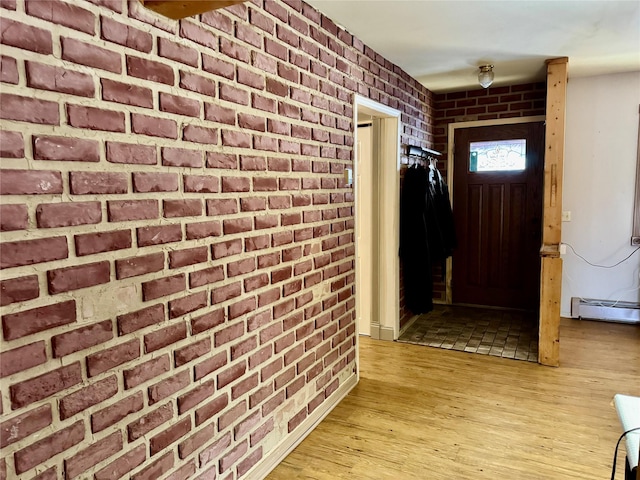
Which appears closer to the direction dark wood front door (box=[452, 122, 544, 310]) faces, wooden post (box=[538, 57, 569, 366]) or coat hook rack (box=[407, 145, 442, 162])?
the wooden post

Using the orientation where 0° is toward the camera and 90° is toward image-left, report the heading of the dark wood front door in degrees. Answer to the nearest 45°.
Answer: approximately 0°

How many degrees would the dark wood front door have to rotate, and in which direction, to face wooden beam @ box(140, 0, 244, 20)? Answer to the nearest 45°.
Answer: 0° — it already faces it

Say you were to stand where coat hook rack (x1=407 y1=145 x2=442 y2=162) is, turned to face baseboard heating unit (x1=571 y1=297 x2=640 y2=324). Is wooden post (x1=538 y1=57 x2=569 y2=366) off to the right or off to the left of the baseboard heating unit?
right

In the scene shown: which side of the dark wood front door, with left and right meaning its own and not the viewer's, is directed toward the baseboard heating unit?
left

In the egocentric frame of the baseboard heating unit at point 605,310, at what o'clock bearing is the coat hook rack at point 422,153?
The coat hook rack is roughly at 2 o'clock from the baseboard heating unit.

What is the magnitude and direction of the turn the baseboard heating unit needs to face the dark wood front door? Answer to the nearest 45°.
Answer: approximately 90° to its right

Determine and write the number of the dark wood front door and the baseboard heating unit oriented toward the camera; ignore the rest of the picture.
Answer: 2
